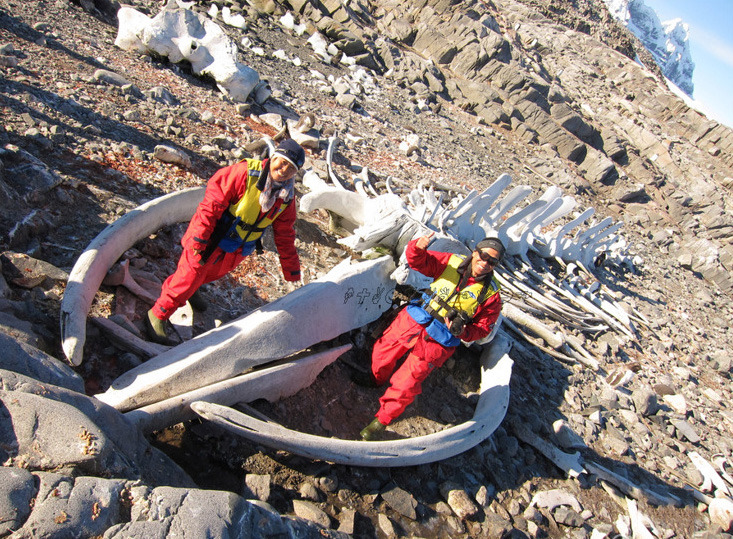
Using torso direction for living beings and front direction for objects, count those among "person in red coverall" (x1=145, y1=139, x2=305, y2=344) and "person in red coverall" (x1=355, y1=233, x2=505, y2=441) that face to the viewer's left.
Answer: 0

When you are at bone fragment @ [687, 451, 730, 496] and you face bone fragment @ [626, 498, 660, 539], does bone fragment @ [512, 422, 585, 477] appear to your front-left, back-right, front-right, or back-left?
front-right

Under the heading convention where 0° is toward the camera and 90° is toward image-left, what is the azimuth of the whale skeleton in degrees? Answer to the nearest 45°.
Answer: approximately 45°

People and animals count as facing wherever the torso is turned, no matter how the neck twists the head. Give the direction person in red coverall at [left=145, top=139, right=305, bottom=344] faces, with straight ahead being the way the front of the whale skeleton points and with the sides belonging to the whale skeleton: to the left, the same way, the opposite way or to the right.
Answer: to the left

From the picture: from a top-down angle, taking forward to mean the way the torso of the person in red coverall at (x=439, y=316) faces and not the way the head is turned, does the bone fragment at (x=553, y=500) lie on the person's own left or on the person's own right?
on the person's own left

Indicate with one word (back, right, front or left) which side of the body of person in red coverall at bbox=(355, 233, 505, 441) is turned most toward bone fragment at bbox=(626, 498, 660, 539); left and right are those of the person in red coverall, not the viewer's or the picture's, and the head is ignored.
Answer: left

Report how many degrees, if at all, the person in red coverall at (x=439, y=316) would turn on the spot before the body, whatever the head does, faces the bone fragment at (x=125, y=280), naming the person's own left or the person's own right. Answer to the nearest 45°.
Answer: approximately 45° to the person's own right

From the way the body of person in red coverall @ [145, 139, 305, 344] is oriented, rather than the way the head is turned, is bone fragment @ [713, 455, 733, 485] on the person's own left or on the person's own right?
on the person's own left

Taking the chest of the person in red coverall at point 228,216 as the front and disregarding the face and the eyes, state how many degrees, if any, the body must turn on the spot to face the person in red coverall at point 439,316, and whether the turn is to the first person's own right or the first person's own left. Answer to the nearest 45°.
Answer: approximately 45° to the first person's own left

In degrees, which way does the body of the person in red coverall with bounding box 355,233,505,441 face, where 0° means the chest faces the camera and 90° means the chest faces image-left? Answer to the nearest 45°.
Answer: approximately 0°

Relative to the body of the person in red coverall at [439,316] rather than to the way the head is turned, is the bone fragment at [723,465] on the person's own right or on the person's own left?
on the person's own left
